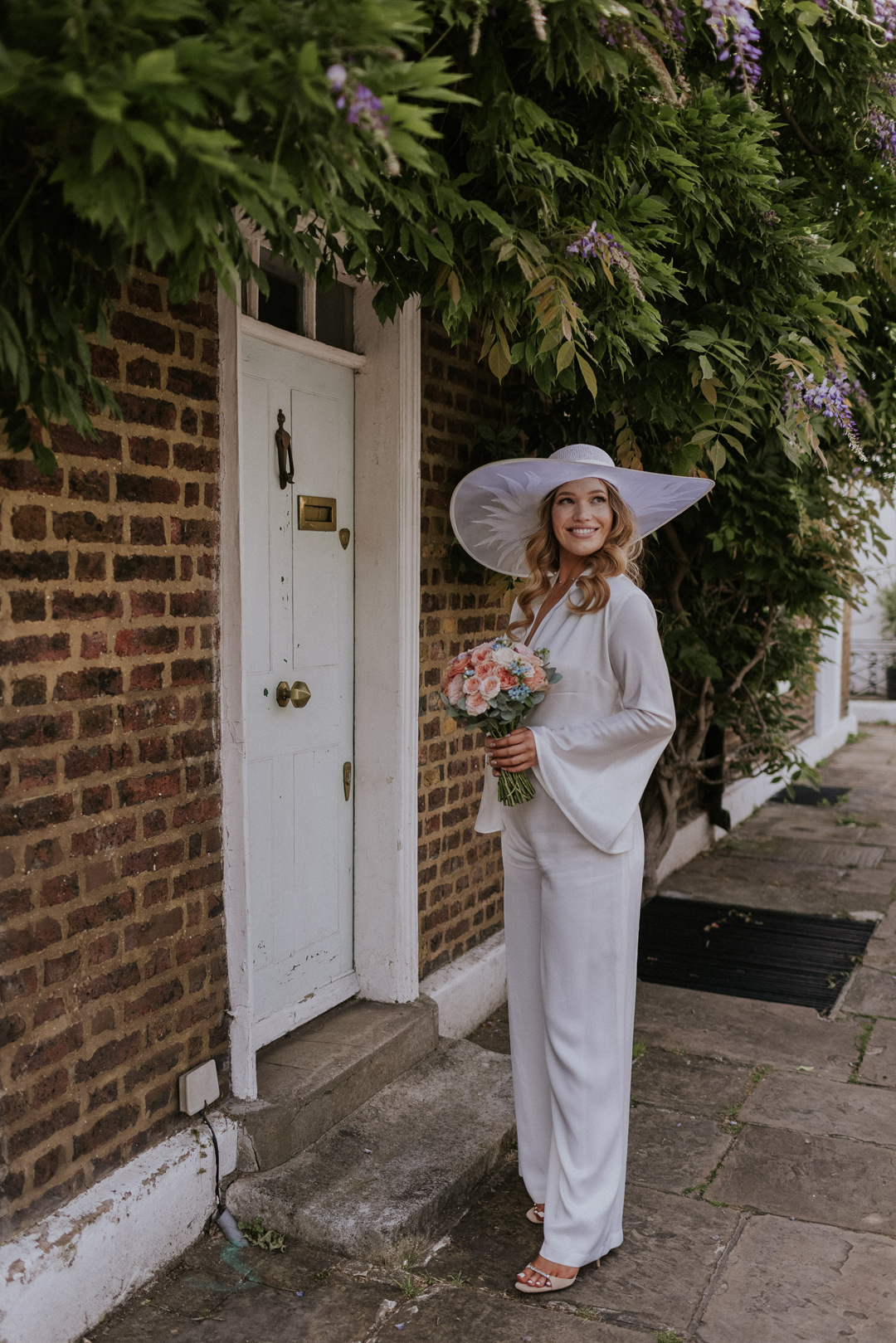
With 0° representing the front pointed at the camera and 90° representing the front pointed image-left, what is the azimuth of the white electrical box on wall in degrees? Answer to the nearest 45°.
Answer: approximately 315°

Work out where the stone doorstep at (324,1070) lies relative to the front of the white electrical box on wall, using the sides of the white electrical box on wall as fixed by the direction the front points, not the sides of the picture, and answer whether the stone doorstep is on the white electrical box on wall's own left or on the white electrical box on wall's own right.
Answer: on the white electrical box on wall's own left

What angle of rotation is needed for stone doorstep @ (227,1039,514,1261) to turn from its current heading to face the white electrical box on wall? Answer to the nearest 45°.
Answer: approximately 135° to its right

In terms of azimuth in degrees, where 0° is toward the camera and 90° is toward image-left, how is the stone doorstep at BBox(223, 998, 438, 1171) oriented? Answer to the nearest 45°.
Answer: approximately 315°

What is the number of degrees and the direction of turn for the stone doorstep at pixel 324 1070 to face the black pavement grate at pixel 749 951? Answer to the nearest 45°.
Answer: approximately 90° to its left

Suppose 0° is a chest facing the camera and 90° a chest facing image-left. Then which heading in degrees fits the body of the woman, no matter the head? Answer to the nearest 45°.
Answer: approximately 45°

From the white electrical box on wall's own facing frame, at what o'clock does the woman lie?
The woman is roughly at 11 o'clock from the white electrical box on wall.
